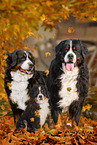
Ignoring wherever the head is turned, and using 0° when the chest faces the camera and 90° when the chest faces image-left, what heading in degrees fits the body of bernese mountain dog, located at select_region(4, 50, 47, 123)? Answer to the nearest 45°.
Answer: approximately 45°

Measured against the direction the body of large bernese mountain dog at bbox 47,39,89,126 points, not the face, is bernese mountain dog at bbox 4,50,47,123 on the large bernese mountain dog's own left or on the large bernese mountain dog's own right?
on the large bernese mountain dog's own right

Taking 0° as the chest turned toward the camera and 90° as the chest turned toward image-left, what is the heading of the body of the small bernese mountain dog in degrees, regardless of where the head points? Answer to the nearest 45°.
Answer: approximately 315°

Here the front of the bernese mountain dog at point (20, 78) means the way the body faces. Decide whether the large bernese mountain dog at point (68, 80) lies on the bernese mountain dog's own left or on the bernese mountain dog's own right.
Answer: on the bernese mountain dog's own left
